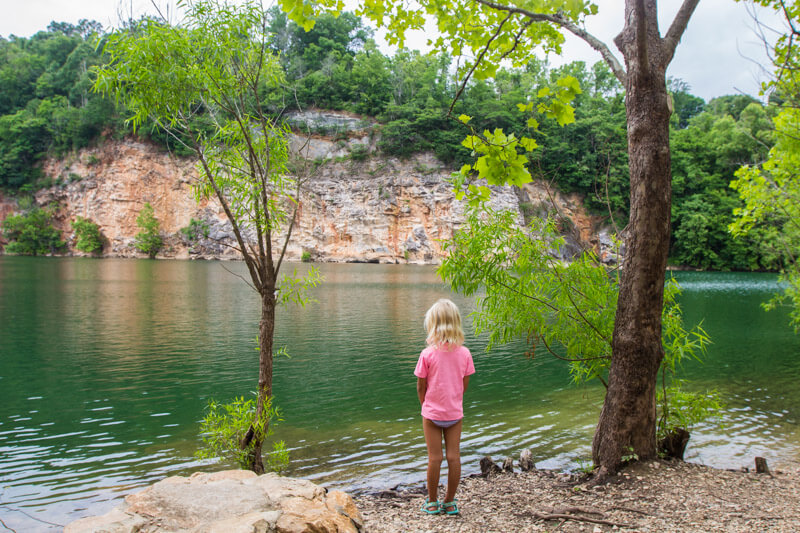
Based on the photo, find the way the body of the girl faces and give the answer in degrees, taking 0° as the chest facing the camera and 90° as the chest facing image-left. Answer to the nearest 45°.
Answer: approximately 180°

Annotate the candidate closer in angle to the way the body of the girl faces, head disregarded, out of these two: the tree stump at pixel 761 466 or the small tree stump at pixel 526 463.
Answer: the small tree stump

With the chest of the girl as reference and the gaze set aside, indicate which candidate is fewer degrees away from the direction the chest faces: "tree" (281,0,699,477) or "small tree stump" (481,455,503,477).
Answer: the small tree stump

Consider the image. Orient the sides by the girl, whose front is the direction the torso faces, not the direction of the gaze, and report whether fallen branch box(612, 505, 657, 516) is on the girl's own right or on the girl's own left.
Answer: on the girl's own right

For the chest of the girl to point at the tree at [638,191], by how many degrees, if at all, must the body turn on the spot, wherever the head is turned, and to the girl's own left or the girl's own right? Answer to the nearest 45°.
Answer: approximately 45° to the girl's own right

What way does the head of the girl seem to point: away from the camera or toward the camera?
away from the camera

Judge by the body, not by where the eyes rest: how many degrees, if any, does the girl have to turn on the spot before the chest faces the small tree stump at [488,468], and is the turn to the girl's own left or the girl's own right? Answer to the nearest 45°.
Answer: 0° — they already face it

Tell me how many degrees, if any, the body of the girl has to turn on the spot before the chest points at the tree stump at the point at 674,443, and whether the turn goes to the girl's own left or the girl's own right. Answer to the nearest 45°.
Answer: approximately 45° to the girl's own right

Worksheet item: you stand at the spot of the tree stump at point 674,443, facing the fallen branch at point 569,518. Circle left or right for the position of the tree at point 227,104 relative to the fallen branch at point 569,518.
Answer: right
